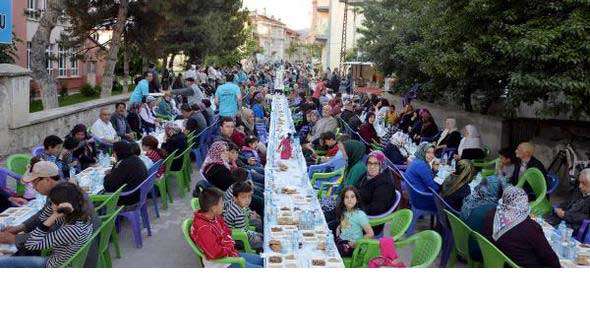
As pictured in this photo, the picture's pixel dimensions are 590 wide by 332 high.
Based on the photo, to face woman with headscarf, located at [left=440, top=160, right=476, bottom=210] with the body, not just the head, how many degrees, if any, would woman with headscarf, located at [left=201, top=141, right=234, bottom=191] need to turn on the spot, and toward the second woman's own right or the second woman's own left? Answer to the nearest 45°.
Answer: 0° — they already face them

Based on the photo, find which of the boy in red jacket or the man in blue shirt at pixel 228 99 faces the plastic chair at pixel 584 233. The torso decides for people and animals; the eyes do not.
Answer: the boy in red jacket

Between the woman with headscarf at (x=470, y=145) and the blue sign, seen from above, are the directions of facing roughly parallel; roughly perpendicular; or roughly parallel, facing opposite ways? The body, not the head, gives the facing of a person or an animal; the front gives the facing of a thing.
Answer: roughly perpendicular

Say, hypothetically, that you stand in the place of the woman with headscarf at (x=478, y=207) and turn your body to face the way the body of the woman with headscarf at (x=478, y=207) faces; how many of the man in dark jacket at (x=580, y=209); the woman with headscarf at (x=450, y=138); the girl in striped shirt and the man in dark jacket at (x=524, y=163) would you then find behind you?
1

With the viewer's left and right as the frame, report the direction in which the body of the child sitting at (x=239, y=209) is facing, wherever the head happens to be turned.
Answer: facing the viewer and to the right of the viewer

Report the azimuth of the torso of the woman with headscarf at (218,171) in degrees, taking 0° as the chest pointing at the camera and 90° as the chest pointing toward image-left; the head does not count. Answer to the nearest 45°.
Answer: approximately 270°

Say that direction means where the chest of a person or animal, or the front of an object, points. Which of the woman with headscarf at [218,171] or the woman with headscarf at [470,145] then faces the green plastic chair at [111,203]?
the woman with headscarf at [470,145]

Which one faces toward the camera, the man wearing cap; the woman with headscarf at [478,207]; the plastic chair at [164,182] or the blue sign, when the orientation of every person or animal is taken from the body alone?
the blue sign

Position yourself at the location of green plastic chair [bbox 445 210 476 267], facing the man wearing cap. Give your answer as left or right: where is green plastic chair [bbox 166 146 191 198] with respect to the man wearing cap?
right

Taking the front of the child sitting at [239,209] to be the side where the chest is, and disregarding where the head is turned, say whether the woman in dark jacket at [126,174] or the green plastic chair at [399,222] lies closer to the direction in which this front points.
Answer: the green plastic chair

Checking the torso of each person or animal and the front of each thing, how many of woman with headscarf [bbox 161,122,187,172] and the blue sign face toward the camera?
1
